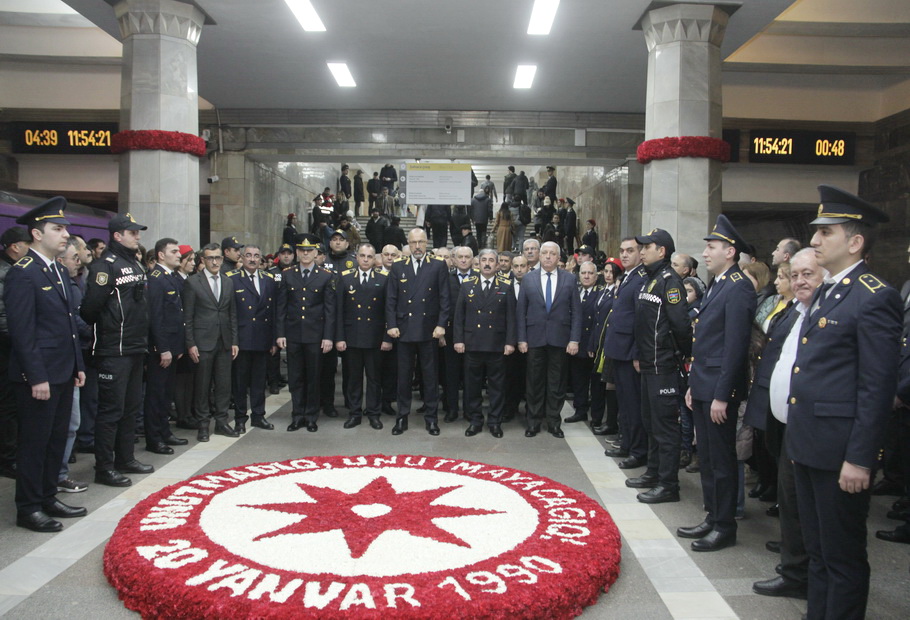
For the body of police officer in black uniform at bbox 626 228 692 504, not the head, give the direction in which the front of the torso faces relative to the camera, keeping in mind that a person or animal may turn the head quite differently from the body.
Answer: to the viewer's left

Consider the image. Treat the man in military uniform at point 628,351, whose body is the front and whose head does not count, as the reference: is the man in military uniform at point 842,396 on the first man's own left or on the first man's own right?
on the first man's own left

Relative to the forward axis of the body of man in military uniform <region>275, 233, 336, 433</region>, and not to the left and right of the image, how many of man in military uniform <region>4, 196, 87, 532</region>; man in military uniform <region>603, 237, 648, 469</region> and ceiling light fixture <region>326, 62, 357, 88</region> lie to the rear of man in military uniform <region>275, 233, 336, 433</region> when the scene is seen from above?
1

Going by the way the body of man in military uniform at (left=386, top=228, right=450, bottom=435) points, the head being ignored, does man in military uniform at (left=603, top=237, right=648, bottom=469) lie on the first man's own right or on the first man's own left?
on the first man's own left

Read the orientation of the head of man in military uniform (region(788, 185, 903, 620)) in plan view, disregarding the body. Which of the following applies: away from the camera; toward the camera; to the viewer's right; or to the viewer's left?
to the viewer's left

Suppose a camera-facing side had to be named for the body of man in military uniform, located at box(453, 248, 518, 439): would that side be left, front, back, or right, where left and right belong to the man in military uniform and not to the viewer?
front

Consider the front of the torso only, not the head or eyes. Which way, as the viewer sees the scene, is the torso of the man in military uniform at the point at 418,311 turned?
toward the camera

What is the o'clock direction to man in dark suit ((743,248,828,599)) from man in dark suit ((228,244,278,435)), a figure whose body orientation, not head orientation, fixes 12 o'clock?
man in dark suit ((743,248,828,599)) is roughly at 11 o'clock from man in dark suit ((228,244,278,435)).

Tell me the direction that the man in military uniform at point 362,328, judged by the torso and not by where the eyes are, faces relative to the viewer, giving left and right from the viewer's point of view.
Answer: facing the viewer

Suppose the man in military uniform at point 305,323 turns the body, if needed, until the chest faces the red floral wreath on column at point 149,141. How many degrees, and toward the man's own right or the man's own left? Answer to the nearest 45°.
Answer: approximately 135° to the man's own right

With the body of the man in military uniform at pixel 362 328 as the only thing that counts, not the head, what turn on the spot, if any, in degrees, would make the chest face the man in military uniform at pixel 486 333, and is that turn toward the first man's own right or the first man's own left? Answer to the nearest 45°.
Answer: approximately 90° to the first man's own left

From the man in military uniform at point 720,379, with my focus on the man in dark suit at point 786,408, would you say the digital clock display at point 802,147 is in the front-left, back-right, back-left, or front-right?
back-left

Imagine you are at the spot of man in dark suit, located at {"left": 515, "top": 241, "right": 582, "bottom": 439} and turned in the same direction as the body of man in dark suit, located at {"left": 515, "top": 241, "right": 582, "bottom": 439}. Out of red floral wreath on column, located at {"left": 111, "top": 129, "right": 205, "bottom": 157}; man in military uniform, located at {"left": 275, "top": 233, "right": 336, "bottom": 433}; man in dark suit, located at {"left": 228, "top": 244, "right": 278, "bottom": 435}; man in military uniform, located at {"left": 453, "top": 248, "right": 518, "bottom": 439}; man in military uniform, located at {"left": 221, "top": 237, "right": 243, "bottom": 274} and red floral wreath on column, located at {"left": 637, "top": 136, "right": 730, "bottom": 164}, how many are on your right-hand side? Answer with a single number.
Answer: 5

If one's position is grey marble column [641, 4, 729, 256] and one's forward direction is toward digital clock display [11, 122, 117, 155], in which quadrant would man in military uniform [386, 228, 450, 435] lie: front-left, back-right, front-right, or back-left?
front-left

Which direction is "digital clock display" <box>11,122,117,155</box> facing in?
toward the camera
